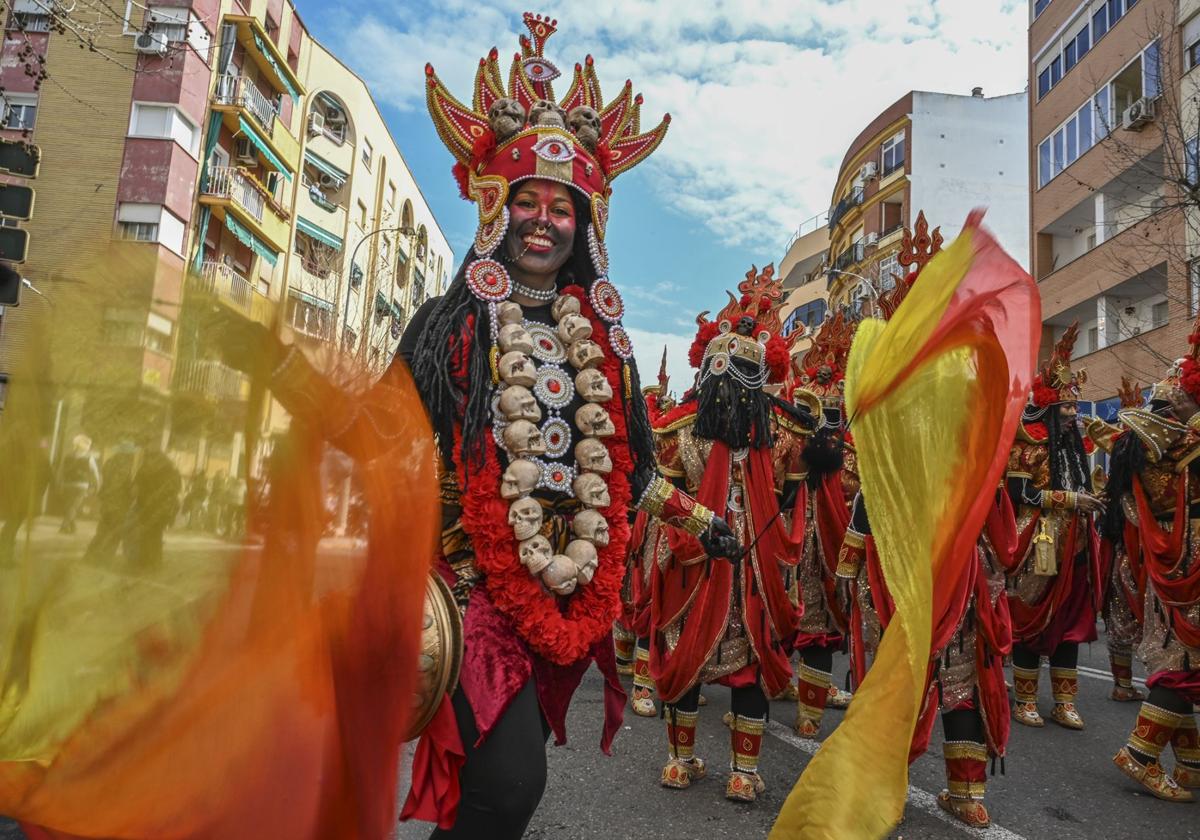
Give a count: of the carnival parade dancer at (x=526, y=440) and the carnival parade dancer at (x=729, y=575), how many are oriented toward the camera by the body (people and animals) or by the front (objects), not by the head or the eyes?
2

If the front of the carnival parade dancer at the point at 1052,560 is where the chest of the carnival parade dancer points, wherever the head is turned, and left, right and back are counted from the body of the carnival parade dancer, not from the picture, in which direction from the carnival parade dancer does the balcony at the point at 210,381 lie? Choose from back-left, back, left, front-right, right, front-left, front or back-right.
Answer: front-right

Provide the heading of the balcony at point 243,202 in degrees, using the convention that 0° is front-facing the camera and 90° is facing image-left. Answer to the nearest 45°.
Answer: approximately 315°

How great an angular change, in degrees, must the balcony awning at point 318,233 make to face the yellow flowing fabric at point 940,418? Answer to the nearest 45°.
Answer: approximately 45° to its right

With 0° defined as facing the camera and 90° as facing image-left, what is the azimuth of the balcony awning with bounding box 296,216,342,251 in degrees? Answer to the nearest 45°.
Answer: approximately 315°

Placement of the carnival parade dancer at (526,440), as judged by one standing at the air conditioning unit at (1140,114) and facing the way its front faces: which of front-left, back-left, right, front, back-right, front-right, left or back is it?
front-left

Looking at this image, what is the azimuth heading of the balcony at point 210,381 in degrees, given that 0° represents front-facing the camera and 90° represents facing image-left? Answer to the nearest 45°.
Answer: approximately 315°

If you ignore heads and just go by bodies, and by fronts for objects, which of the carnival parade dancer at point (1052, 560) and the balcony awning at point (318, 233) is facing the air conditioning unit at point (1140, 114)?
the balcony awning

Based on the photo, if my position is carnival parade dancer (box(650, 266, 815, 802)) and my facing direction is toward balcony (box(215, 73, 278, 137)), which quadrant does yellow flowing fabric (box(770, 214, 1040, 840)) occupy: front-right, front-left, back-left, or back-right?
back-left

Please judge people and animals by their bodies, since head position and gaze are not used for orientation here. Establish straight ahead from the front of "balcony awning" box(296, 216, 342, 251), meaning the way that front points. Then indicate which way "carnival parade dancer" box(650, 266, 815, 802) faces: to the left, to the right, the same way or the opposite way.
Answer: to the right
